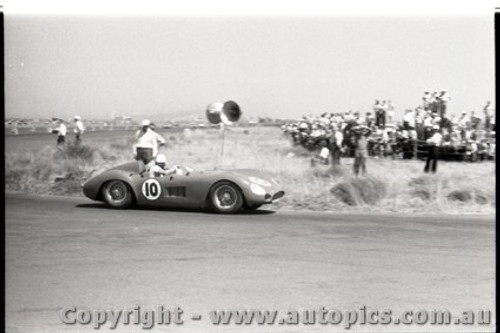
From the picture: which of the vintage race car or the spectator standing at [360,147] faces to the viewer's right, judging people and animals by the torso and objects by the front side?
the vintage race car

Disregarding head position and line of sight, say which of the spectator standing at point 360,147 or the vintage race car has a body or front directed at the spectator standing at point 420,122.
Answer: the vintage race car

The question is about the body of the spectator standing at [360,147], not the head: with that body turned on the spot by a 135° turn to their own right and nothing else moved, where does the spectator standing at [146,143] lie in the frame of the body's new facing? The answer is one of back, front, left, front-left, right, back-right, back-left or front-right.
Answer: front-left

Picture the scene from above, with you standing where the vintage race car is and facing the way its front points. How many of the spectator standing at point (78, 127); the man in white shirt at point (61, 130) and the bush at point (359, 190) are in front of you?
1

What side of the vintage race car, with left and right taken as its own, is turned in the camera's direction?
right

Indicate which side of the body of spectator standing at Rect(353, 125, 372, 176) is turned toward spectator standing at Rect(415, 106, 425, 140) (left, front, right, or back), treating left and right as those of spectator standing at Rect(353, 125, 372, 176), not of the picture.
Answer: back

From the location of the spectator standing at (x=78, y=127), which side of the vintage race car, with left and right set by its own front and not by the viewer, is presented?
left

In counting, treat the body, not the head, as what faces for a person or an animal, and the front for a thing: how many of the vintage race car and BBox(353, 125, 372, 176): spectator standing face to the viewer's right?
1
